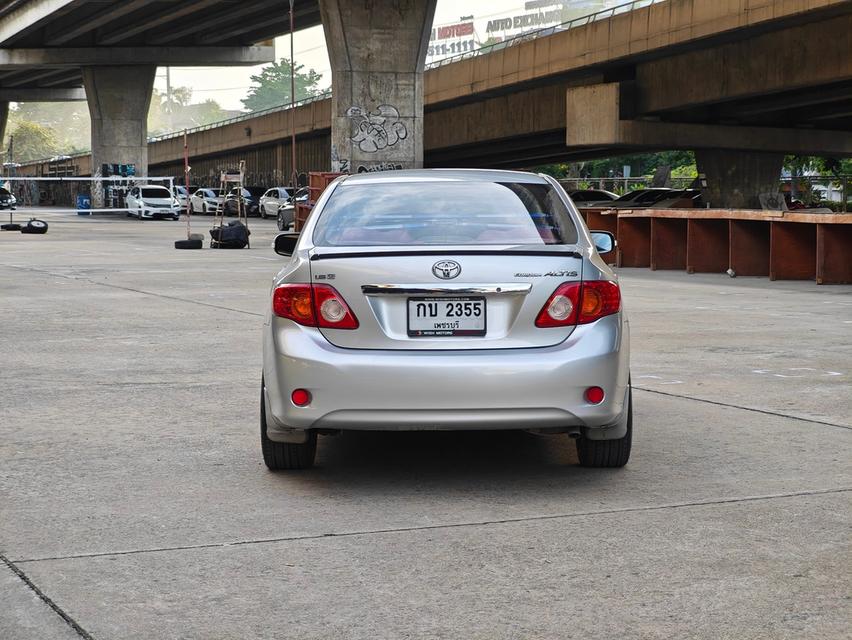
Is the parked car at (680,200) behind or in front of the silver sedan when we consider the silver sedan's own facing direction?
in front

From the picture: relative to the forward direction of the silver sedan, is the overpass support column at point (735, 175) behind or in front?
in front

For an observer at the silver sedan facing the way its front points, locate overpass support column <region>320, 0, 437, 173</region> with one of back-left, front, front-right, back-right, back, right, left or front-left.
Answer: front

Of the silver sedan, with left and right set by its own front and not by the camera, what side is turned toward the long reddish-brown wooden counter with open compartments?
front

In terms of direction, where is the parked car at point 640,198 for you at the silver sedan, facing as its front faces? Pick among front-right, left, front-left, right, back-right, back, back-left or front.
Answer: front

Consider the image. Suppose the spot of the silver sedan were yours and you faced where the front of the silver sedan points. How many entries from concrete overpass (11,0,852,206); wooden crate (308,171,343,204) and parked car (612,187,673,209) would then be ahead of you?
3

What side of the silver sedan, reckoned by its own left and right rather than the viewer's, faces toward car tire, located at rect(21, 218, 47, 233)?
front

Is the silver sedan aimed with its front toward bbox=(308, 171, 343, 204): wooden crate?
yes

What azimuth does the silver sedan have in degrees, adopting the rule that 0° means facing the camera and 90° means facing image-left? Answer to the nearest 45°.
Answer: approximately 180°
